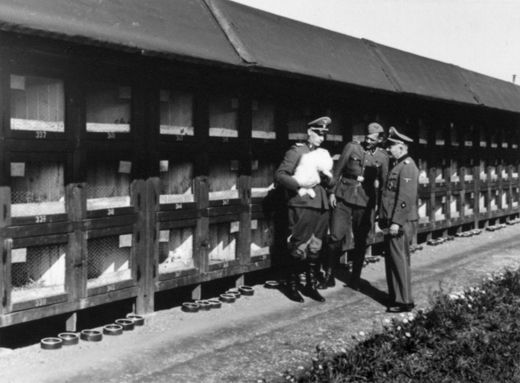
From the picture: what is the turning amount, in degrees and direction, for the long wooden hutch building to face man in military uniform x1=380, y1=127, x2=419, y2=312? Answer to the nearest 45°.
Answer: approximately 45° to its left

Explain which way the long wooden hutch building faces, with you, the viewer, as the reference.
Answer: facing the viewer and to the right of the viewer

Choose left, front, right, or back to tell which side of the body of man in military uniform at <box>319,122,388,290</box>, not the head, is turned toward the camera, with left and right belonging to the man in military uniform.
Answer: front

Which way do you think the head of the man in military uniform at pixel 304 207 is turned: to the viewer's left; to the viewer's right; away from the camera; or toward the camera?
to the viewer's right

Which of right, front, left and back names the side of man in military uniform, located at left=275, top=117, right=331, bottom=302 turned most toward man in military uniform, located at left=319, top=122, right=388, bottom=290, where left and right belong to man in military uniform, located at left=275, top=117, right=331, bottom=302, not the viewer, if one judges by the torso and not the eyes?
left

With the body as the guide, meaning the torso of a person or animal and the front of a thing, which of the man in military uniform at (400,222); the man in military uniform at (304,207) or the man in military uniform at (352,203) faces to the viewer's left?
the man in military uniform at (400,222)

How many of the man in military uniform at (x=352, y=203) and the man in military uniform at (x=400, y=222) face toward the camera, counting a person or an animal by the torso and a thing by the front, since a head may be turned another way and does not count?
1

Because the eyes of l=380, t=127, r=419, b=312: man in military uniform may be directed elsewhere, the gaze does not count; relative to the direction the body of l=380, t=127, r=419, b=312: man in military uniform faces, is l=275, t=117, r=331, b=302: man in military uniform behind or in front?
in front

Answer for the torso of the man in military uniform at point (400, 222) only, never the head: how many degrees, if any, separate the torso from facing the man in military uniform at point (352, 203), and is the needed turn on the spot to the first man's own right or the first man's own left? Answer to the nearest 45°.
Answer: approximately 45° to the first man's own right

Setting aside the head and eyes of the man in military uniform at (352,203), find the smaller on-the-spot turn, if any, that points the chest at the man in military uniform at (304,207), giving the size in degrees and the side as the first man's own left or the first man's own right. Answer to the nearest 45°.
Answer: approximately 45° to the first man's own right

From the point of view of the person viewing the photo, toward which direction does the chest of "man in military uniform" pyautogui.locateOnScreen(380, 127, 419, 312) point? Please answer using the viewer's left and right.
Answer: facing to the left of the viewer
